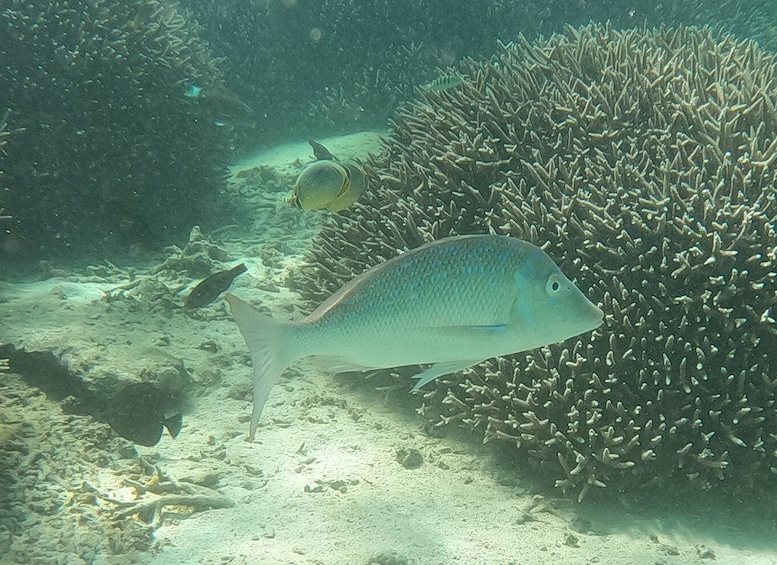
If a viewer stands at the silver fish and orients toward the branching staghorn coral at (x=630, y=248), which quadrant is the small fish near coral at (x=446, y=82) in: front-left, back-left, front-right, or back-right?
front-left

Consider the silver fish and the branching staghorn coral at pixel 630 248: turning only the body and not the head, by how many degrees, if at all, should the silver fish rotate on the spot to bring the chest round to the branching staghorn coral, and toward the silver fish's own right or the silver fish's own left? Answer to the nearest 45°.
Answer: approximately 45° to the silver fish's own left

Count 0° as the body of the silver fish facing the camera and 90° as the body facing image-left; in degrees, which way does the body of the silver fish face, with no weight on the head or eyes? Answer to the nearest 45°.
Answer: approximately 270°

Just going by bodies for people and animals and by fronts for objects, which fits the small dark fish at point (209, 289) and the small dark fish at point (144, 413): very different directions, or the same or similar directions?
same or similar directions

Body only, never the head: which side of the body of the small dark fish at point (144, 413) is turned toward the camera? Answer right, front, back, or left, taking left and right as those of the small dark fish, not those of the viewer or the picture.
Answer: left

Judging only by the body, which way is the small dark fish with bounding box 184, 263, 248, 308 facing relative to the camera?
to the viewer's left
